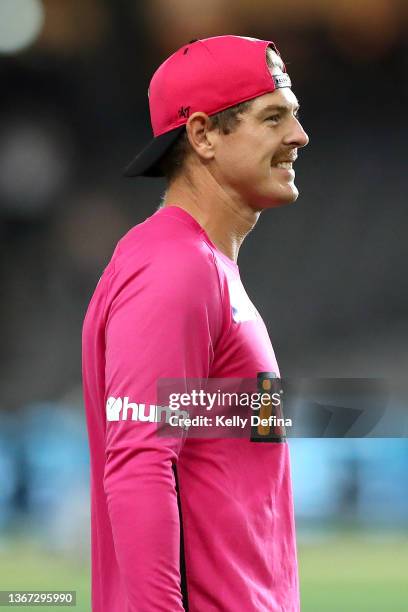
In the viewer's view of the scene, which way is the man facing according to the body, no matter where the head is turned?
to the viewer's right

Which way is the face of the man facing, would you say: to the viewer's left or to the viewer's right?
to the viewer's right
